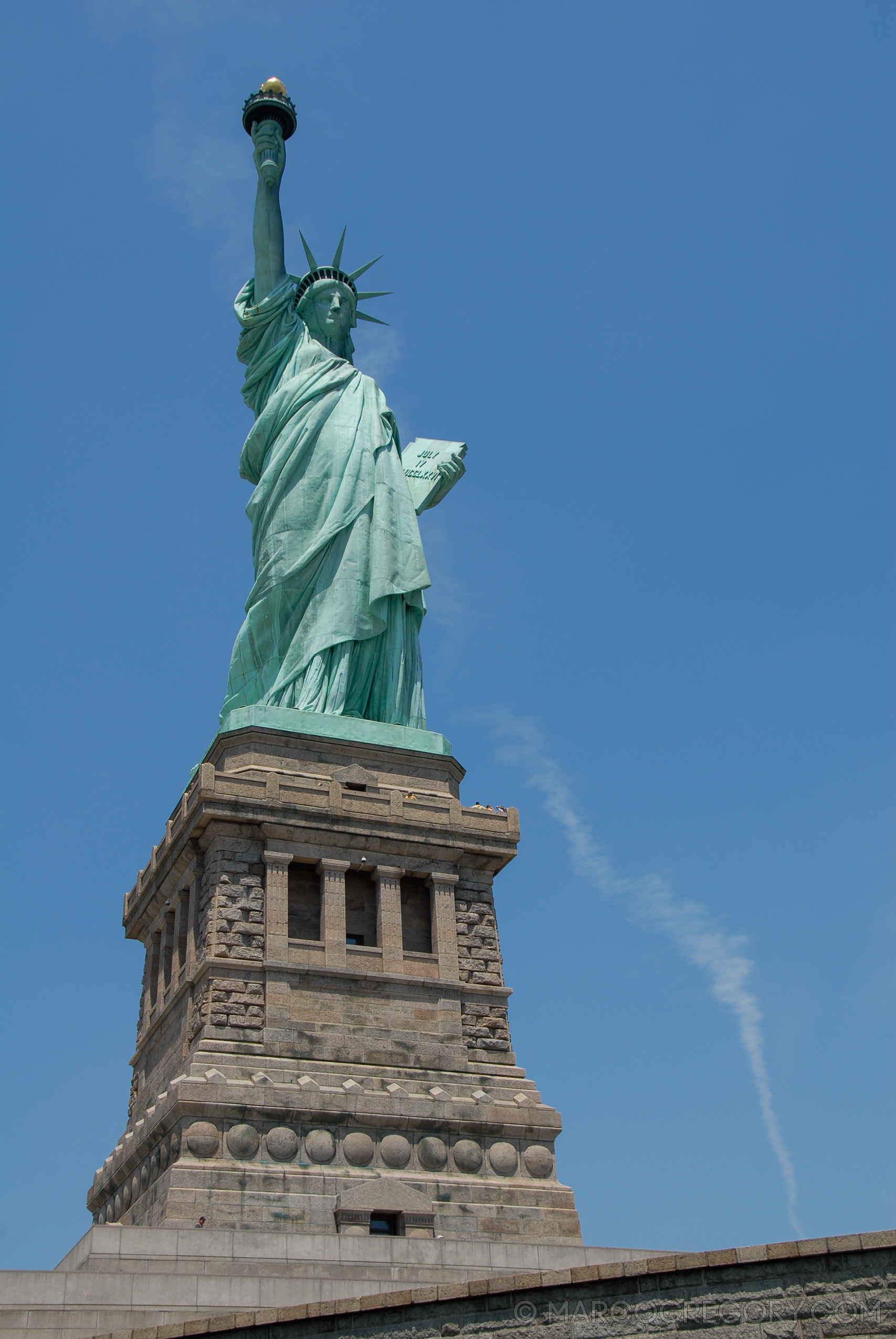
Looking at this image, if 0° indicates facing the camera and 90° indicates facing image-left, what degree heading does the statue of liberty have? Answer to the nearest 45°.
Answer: approximately 315°
